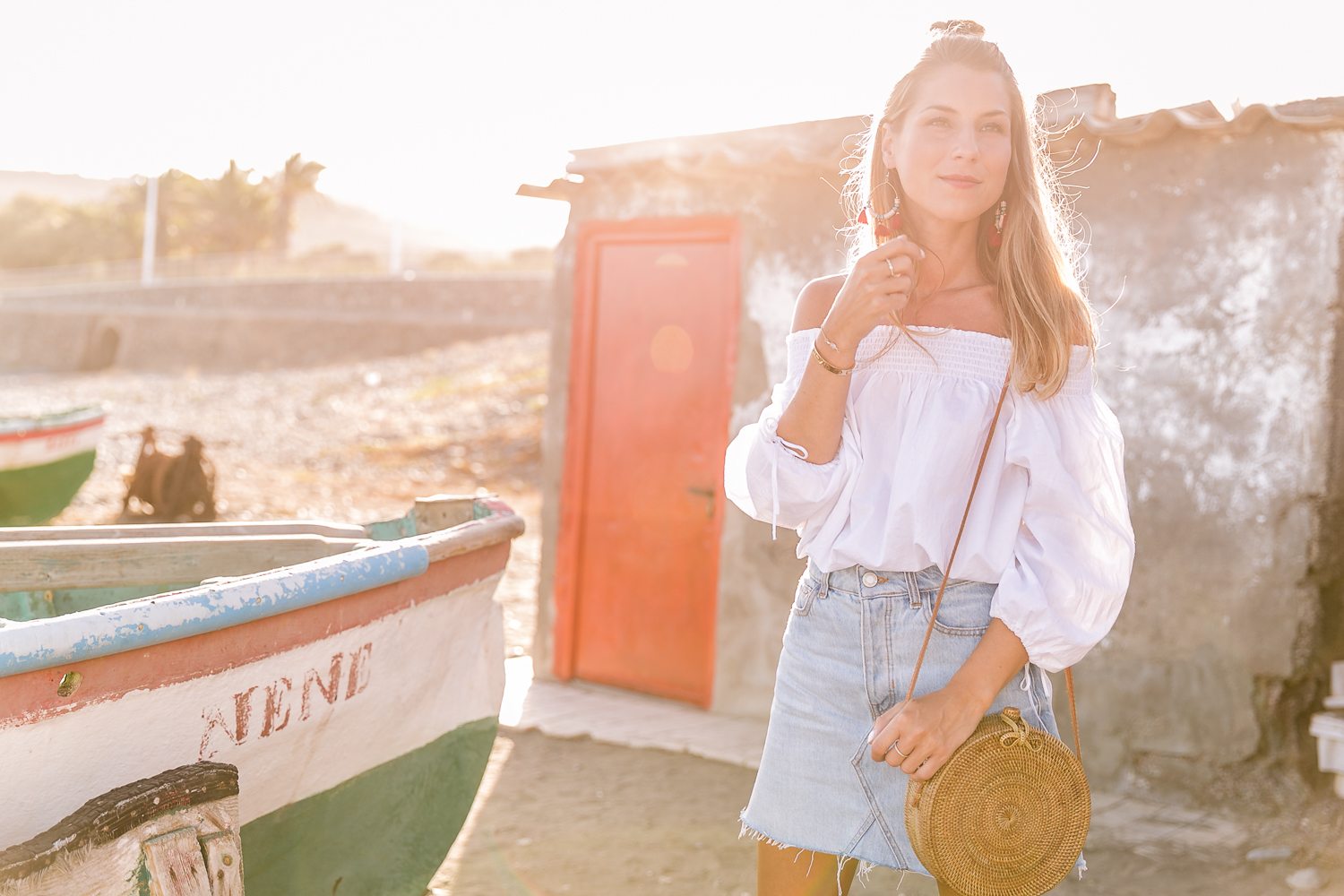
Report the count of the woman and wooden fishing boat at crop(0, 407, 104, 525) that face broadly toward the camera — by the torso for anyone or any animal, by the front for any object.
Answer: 1

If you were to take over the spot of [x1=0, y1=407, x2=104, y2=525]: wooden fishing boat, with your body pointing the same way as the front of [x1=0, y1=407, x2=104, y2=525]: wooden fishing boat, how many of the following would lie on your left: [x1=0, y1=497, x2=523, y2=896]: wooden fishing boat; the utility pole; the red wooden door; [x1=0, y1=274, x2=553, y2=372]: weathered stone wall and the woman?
2

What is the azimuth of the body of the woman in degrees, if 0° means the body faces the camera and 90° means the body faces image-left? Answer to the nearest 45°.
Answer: approximately 0°

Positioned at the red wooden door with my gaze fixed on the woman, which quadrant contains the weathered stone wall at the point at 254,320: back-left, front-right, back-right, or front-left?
back-right

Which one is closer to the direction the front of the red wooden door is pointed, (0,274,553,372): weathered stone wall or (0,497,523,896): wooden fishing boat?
the wooden fishing boat

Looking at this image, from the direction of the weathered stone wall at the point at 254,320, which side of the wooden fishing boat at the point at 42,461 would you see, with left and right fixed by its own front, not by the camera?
left

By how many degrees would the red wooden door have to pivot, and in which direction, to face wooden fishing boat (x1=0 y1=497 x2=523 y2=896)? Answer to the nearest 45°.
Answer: approximately 45° to its left

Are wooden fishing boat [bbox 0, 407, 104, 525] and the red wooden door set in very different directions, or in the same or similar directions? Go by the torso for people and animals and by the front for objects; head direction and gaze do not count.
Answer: very different directions

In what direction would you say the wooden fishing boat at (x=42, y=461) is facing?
to the viewer's right

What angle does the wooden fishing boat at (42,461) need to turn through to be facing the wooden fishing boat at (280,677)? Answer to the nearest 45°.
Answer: approximately 90° to its right

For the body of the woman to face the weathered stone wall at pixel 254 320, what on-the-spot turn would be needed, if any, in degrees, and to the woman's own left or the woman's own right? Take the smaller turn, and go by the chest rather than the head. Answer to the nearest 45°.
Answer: approximately 135° to the woman's own right
